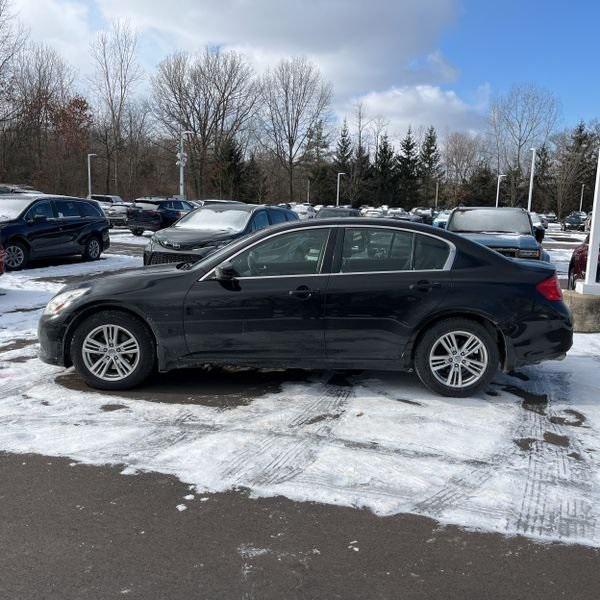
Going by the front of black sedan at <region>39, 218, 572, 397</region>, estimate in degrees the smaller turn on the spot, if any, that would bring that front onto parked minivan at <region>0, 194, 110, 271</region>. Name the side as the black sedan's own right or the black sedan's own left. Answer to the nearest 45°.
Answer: approximately 45° to the black sedan's own right

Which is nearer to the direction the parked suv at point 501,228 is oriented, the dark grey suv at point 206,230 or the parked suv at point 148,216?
the dark grey suv

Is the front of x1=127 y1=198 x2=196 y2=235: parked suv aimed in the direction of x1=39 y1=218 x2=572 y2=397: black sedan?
no

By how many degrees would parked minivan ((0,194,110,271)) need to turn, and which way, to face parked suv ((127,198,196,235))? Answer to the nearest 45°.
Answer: approximately 135° to its right

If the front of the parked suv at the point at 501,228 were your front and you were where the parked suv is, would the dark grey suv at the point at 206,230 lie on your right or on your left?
on your right

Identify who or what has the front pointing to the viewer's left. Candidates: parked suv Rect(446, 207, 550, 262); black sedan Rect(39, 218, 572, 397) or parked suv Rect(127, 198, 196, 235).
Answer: the black sedan

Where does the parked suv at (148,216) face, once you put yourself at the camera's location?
facing away from the viewer and to the right of the viewer

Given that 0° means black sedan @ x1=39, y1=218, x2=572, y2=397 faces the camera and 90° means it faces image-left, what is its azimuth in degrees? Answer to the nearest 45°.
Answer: approximately 90°

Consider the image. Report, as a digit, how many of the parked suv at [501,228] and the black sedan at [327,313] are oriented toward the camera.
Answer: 1

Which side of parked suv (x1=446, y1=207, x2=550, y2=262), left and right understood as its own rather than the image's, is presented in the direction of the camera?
front

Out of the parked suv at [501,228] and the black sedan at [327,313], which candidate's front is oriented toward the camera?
the parked suv

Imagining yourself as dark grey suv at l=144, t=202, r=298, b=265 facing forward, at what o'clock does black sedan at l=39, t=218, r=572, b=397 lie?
black sedan at l=39, t=218, r=572, b=397 is roughly at 10 o'clock from dark grey suv at l=144, t=202, r=298, b=265.

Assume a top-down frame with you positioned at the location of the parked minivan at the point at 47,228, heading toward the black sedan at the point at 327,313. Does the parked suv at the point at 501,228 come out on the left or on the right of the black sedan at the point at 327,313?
left
